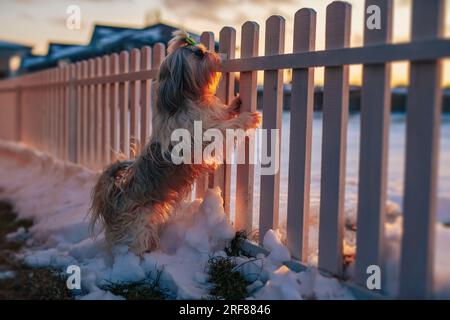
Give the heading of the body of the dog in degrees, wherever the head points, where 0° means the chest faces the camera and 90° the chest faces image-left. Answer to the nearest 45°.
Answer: approximately 270°

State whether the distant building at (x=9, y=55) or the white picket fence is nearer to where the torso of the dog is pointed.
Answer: the white picket fence

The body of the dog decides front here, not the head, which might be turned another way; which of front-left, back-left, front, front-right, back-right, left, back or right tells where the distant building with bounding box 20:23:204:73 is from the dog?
left

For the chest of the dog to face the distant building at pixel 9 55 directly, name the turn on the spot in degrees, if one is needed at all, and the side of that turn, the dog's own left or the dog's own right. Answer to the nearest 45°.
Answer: approximately 90° to the dog's own left

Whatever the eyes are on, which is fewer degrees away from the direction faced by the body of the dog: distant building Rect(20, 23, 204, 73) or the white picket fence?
the white picket fence
